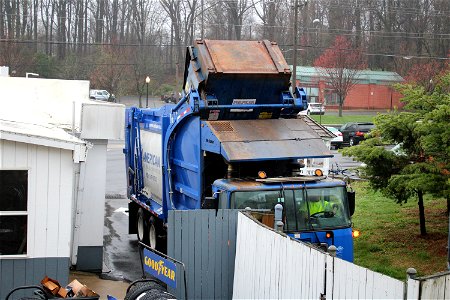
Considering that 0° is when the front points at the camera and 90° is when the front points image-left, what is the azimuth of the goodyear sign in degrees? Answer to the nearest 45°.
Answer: approximately 45°

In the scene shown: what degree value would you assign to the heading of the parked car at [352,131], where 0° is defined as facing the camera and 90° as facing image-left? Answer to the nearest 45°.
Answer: approximately 135°

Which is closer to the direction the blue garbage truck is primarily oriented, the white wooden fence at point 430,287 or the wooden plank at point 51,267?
the white wooden fence

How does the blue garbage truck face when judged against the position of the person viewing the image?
facing the viewer and to the right of the viewer

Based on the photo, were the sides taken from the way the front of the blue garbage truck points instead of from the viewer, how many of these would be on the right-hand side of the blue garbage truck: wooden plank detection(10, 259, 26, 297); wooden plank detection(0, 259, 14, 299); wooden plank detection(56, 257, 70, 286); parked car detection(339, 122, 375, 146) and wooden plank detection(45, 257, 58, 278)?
4

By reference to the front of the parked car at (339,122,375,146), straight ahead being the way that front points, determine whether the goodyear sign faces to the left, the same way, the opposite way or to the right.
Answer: to the left

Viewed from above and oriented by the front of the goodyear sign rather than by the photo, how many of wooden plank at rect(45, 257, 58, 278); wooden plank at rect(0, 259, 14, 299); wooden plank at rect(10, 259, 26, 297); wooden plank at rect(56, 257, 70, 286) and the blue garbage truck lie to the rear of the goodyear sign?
1

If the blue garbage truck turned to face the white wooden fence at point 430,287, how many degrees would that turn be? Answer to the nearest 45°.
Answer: approximately 45° to its right

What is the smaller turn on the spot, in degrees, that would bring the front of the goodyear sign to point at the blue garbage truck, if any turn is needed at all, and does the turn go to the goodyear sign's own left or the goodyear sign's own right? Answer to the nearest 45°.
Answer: approximately 180°

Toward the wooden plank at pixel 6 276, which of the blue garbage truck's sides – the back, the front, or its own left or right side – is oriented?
right

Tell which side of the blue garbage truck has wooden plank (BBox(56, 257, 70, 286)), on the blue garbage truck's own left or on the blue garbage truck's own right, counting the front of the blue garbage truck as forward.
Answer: on the blue garbage truck's own right

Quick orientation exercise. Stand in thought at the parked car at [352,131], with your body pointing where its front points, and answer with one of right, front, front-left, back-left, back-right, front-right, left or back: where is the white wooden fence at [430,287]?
back-left

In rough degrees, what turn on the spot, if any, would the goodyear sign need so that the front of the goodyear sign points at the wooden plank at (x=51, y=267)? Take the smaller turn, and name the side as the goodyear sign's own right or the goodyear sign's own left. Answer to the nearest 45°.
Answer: approximately 45° to the goodyear sign's own right
